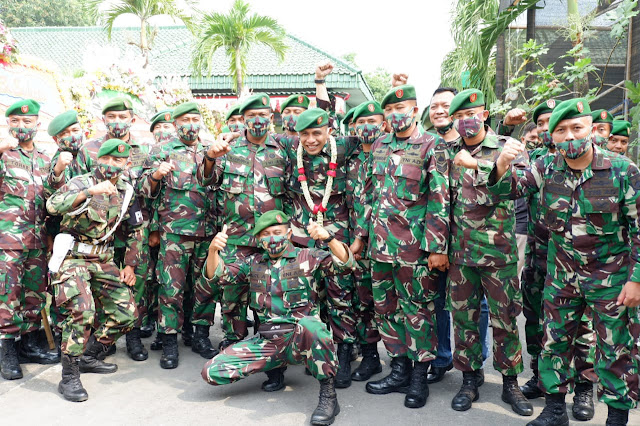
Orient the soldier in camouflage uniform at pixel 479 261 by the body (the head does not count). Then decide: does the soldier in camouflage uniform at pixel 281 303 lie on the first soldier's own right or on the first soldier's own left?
on the first soldier's own right

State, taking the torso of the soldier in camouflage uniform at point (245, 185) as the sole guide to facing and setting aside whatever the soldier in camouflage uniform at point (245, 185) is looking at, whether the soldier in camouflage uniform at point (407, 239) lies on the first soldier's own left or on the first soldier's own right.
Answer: on the first soldier's own left

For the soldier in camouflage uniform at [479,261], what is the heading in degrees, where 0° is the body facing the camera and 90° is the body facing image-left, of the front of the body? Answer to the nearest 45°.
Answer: approximately 0°

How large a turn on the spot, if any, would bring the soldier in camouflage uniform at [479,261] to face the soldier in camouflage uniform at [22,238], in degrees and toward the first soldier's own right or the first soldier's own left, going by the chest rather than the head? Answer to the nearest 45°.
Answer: approximately 90° to the first soldier's own right

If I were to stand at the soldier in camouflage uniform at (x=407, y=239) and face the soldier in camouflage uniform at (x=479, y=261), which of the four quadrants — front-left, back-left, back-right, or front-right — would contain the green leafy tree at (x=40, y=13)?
back-left

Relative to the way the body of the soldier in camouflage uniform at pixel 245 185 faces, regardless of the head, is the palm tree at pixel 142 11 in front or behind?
behind

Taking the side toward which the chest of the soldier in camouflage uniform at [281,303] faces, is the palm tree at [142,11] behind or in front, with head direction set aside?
behind

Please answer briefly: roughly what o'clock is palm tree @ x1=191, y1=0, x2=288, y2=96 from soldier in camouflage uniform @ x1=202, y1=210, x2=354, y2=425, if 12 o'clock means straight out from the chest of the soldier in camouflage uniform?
The palm tree is roughly at 6 o'clock from the soldier in camouflage uniform.

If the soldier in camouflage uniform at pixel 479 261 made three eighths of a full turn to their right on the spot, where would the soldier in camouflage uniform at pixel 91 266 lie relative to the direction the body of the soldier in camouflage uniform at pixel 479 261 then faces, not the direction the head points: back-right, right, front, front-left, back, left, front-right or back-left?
front-left

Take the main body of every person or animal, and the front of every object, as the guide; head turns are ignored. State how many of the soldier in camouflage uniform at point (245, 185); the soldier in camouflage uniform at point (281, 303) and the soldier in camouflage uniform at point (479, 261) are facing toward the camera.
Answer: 3

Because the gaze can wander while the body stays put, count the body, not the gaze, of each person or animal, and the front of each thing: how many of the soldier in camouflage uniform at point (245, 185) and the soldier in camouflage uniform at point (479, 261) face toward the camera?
2

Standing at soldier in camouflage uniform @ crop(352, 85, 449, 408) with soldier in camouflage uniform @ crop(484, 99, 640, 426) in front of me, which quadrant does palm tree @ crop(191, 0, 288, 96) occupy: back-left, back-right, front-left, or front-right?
back-left

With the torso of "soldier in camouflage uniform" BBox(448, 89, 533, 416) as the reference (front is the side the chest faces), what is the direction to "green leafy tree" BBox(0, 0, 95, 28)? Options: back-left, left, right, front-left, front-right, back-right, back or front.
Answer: back-right
